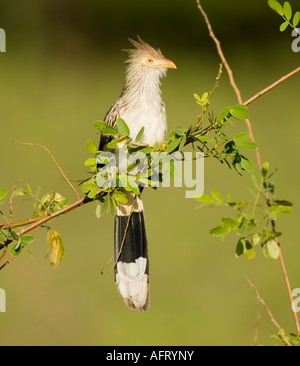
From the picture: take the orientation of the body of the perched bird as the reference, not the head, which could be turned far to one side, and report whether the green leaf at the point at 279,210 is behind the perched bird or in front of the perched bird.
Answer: in front

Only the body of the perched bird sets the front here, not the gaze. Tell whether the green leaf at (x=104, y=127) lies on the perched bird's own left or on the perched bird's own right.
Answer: on the perched bird's own right

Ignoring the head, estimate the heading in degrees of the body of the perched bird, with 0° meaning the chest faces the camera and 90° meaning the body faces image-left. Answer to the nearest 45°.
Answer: approximately 315°

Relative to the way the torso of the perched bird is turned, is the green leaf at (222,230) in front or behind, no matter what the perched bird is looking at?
in front
